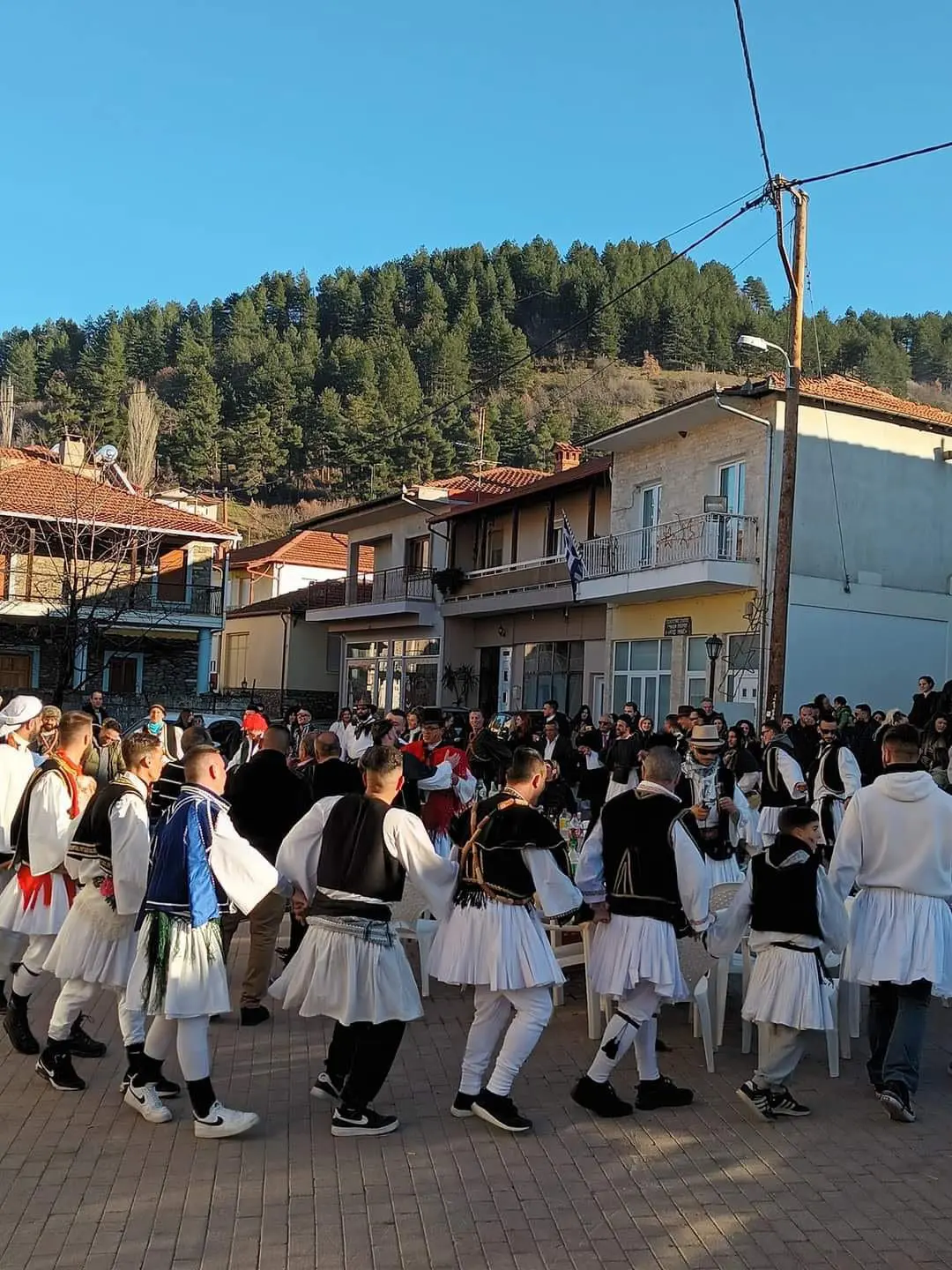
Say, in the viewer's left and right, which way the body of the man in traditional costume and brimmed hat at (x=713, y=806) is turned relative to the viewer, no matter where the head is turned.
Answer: facing the viewer

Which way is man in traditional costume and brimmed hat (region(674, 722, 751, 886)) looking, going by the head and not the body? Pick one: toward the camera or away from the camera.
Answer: toward the camera

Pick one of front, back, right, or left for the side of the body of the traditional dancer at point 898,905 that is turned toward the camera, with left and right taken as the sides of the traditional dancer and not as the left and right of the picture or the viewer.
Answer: back

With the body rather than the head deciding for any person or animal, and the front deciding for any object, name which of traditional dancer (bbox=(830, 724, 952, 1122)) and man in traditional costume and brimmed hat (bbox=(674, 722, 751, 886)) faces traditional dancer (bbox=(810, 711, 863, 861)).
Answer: traditional dancer (bbox=(830, 724, 952, 1122))

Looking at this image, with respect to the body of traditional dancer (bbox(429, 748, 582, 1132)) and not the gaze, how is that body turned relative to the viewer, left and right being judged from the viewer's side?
facing away from the viewer and to the right of the viewer

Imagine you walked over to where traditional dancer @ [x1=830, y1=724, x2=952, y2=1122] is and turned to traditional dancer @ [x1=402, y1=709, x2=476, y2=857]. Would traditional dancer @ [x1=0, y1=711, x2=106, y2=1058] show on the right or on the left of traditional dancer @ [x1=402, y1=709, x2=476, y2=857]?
left

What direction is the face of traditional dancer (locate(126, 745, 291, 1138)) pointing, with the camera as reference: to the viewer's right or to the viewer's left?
to the viewer's right

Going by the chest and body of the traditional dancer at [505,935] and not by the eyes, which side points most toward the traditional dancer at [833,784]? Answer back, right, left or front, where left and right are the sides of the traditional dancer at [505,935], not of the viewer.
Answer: front

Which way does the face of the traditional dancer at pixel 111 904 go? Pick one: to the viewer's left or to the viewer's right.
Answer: to the viewer's right

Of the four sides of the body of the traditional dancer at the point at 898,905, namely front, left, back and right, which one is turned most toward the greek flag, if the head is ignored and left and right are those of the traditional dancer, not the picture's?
front

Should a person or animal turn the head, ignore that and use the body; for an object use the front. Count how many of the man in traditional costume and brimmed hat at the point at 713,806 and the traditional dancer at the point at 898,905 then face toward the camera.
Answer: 1

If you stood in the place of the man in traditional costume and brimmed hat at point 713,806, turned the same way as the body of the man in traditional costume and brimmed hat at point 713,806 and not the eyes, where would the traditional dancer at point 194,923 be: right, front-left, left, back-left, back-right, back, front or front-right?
front-right

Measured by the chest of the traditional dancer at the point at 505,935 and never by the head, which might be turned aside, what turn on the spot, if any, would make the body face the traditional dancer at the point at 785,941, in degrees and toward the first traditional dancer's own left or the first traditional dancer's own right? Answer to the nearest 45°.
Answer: approximately 45° to the first traditional dancer's own right

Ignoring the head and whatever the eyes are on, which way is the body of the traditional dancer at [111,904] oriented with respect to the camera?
to the viewer's right

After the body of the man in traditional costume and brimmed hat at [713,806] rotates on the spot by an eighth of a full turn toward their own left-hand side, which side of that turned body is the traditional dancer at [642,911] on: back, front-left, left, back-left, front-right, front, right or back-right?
front-right

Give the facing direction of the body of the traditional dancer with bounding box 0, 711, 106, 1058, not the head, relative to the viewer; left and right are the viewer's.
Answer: facing to the right of the viewer
